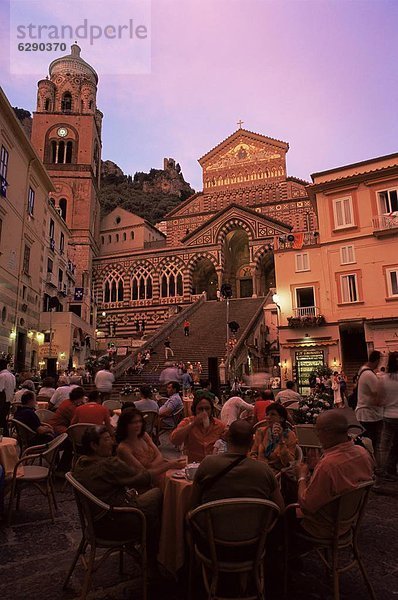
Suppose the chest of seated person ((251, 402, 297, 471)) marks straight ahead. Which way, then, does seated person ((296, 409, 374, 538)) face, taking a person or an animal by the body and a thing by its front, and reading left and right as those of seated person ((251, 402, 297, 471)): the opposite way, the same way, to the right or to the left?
to the right

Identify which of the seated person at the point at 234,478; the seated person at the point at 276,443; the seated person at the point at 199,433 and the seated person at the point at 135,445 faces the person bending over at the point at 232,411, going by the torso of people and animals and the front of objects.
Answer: the seated person at the point at 234,478

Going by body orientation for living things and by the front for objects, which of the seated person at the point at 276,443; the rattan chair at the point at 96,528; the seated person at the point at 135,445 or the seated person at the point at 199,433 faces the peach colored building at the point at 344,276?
the rattan chair

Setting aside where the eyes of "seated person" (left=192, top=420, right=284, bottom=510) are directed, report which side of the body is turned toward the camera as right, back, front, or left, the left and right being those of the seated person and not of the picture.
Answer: back

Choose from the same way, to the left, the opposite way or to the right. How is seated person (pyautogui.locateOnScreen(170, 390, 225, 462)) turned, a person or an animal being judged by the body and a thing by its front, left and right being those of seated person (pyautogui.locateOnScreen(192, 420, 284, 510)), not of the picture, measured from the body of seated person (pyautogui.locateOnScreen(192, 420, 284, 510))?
the opposite way

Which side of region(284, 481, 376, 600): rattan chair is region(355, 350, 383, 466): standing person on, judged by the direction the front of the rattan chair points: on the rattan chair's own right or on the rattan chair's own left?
on the rattan chair's own right

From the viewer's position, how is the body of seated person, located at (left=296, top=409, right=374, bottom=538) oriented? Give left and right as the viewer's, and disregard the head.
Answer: facing away from the viewer and to the left of the viewer

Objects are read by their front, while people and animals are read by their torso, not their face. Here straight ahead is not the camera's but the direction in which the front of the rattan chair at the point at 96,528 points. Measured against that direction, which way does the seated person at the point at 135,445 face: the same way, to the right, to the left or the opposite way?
to the right

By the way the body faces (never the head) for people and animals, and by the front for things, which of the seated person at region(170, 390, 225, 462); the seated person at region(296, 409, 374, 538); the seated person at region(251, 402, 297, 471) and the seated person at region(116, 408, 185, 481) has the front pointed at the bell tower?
the seated person at region(296, 409, 374, 538)

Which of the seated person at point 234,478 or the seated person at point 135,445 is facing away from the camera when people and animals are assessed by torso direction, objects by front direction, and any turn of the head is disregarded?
the seated person at point 234,478
